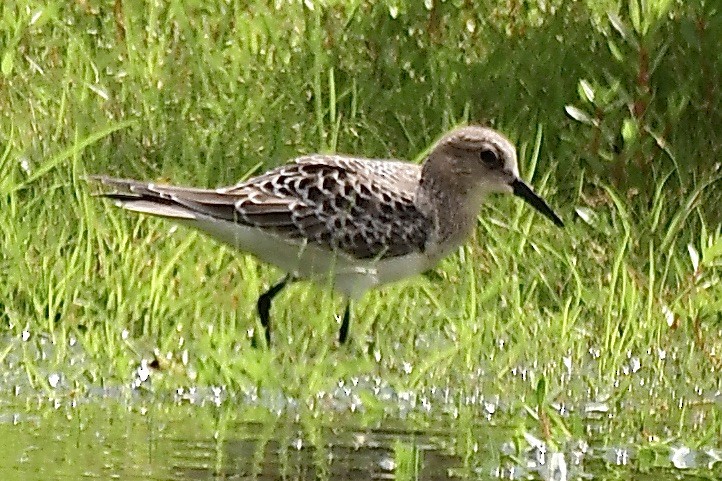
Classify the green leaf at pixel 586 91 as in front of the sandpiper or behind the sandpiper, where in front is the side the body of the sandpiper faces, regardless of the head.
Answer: in front

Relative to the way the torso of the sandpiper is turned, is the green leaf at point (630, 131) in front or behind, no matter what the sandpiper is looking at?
in front

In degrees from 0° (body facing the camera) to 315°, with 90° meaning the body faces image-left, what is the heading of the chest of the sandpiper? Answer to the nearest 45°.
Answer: approximately 270°

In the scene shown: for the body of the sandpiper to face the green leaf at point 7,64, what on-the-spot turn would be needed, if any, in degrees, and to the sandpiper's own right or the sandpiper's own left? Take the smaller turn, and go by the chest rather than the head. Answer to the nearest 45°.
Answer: approximately 135° to the sandpiper's own left

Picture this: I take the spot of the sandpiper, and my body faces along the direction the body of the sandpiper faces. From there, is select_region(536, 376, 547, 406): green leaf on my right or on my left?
on my right

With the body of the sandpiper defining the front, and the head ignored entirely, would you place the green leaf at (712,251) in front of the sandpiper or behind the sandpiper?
in front
